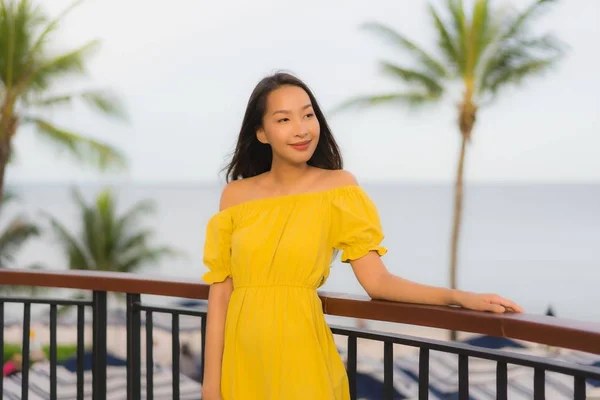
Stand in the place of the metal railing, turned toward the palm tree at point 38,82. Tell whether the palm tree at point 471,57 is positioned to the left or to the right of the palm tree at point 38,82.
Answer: right

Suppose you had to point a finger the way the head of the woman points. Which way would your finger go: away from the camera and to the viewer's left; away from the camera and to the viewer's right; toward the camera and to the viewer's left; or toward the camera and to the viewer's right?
toward the camera and to the viewer's right

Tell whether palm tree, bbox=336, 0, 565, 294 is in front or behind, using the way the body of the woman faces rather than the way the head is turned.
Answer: behind

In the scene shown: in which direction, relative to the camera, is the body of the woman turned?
toward the camera

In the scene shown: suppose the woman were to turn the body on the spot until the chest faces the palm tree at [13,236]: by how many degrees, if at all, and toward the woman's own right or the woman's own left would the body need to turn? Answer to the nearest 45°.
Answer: approximately 135° to the woman's own right

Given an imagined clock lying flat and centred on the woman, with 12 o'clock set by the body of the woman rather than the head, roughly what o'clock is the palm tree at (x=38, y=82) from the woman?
The palm tree is roughly at 5 o'clock from the woman.
